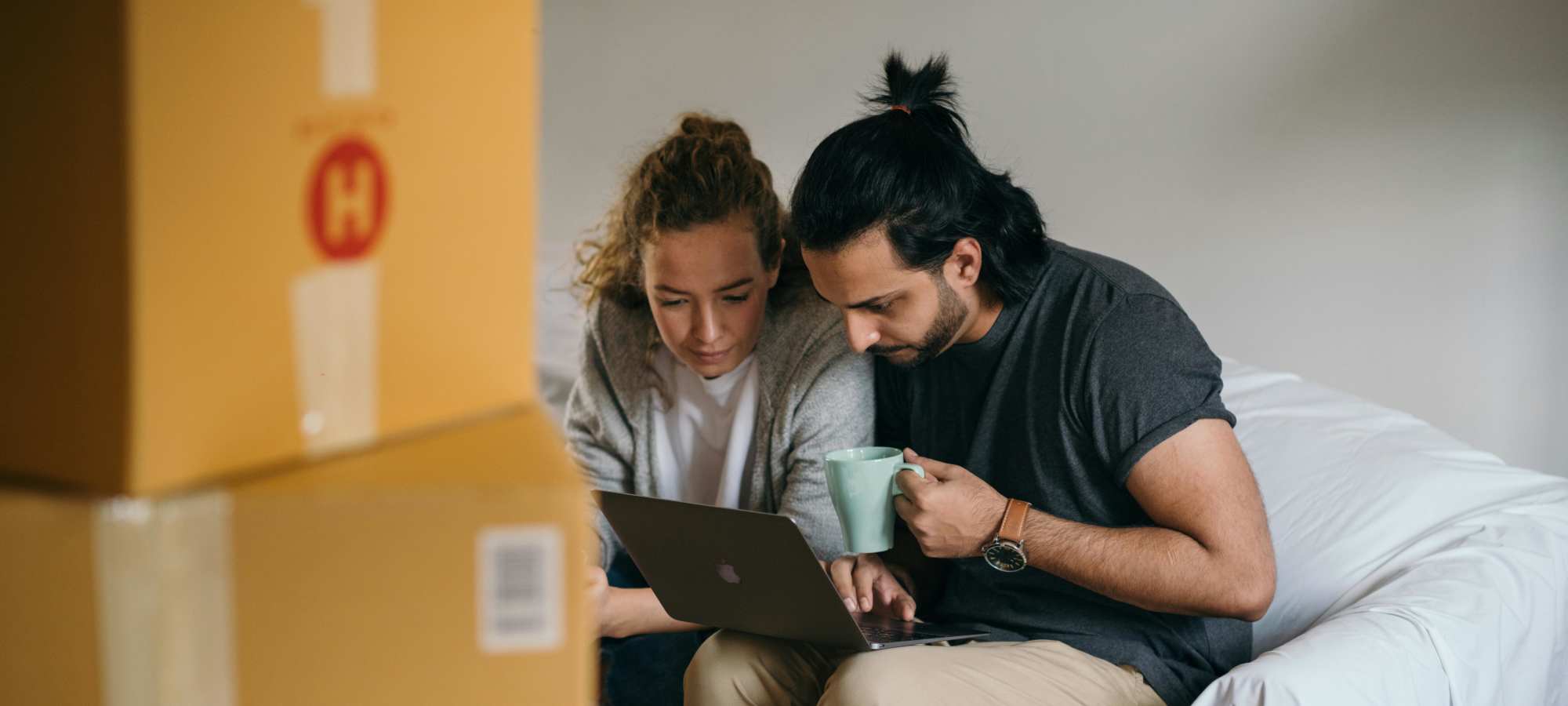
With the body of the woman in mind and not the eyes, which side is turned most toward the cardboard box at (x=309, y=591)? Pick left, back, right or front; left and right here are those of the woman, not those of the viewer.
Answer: front

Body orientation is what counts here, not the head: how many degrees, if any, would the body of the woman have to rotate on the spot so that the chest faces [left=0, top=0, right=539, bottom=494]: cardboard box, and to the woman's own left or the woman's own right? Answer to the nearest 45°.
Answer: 0° — they already face it

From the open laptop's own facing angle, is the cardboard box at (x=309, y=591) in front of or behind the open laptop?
behind

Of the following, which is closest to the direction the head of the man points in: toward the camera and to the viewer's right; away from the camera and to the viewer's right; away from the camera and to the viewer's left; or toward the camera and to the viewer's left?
toward the camera and to the viewer's left

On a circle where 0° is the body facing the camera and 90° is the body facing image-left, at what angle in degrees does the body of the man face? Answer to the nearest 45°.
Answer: approximately 45°
